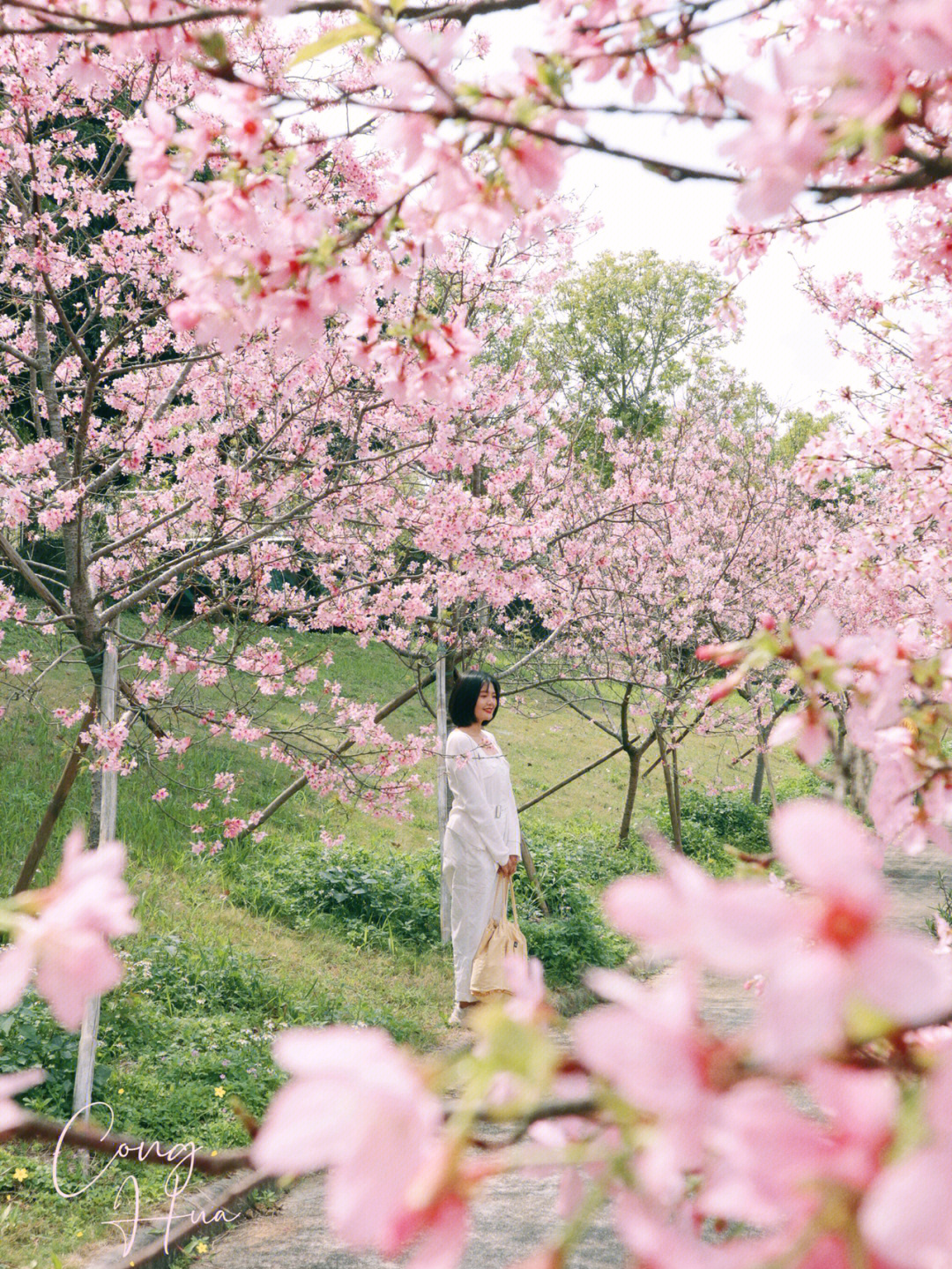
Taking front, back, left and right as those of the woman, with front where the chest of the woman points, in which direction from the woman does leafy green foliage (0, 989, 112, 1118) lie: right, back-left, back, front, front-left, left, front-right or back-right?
right

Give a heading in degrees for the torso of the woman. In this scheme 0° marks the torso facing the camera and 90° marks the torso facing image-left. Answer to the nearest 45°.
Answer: approximately 315°

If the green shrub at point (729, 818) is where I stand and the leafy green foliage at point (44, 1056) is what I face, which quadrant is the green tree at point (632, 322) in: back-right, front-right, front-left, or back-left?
back-right

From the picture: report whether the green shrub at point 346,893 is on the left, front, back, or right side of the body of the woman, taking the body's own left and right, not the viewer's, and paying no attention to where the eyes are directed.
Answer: back

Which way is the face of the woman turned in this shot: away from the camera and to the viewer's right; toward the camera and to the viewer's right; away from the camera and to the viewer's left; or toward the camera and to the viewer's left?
toward the camera and to the viewer's right

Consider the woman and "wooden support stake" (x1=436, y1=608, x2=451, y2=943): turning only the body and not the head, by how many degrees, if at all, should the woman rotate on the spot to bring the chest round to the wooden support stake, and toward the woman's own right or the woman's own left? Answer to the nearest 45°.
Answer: approximately 135° to the woman's own left

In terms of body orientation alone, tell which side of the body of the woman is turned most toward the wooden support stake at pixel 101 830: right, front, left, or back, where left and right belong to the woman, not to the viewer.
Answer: right

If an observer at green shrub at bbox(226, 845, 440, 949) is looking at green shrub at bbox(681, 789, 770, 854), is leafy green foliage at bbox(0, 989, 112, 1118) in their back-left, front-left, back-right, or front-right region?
back-right
